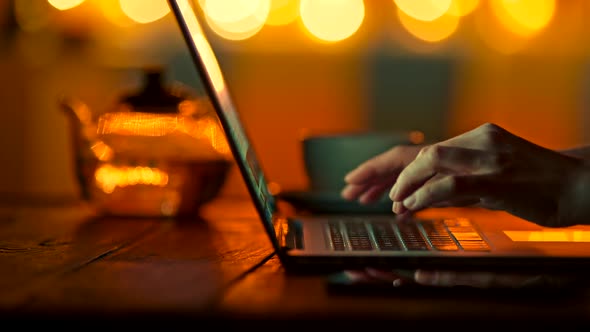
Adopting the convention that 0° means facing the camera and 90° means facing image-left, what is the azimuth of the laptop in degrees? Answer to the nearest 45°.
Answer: approximately 270°

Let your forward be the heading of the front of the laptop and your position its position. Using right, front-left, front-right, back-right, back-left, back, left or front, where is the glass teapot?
back-left
